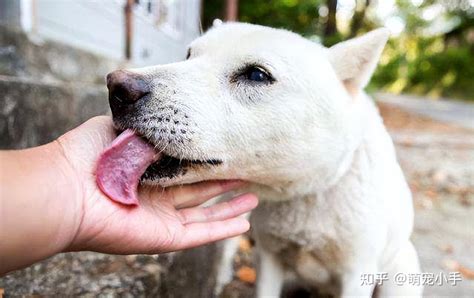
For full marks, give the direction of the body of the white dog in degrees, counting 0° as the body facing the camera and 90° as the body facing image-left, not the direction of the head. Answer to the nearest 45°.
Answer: approximately 45°

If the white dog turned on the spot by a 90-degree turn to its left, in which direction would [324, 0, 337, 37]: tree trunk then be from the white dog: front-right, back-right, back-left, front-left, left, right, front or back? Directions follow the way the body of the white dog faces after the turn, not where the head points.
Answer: back-left
